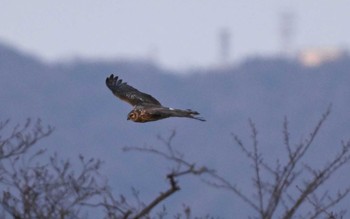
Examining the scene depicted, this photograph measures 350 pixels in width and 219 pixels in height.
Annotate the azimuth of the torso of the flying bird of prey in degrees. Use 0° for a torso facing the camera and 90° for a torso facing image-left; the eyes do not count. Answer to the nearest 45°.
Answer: approximately 90°
